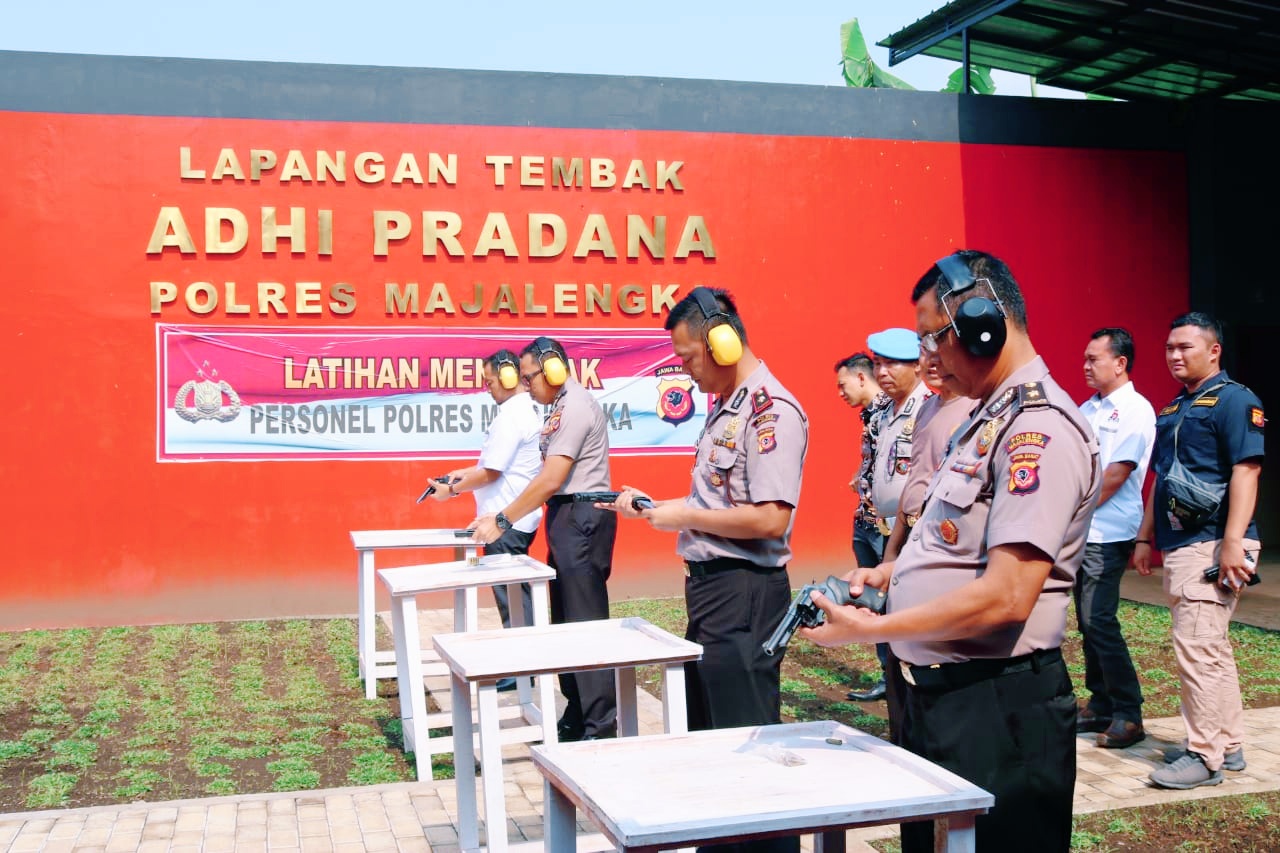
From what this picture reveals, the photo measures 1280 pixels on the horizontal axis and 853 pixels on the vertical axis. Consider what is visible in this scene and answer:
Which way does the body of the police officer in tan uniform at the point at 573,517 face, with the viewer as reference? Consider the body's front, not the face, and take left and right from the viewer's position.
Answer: facing to the left of the viewer

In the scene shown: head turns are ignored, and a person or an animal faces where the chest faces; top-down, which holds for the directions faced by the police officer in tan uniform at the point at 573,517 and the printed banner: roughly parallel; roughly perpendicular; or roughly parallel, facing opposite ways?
roughly perpendicular

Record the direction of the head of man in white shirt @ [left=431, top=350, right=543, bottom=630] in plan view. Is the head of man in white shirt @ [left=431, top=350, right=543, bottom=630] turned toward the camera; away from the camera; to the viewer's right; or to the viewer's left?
to the viewer's left

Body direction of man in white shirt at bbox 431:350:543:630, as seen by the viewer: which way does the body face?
to the viewer's left

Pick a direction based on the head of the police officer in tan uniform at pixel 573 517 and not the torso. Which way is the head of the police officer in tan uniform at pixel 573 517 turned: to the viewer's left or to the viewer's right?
to the viewer's left

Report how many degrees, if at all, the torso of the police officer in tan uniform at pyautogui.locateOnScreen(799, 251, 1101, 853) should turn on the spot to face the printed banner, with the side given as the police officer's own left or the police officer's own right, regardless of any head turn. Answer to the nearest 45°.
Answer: approximately 45° to the police officer's own right

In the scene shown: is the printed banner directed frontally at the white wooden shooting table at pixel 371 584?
yes
